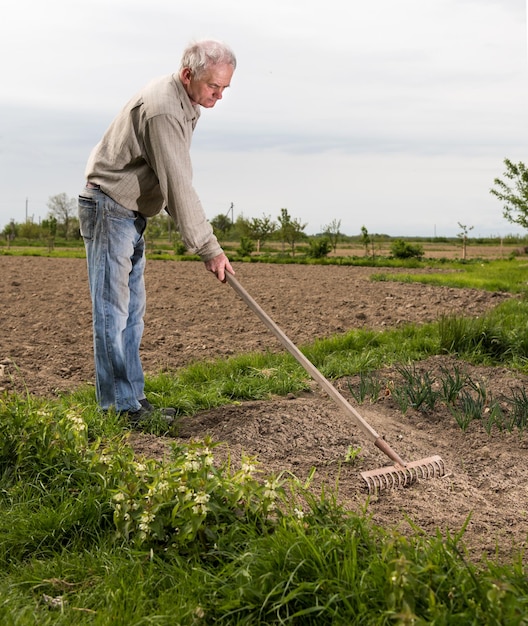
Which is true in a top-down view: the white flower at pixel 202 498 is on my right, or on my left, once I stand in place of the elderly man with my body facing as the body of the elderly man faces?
on my right

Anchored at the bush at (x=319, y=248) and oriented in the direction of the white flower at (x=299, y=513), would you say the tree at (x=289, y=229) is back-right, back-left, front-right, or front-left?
back-right

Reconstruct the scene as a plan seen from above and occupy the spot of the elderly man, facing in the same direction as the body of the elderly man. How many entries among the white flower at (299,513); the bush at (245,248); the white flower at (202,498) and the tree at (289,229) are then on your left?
2

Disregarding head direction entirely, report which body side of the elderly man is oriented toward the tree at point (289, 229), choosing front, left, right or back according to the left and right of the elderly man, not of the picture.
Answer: left

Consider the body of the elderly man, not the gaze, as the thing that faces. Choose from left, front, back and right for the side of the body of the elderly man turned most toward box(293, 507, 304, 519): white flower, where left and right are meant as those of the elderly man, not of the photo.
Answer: right

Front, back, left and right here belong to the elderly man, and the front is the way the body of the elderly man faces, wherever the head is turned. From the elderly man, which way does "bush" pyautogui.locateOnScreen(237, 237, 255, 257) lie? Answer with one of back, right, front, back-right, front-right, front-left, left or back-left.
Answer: left

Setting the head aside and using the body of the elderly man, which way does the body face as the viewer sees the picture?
to the viewer's right

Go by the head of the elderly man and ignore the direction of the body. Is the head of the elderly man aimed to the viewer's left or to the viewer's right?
to the viewer's right
